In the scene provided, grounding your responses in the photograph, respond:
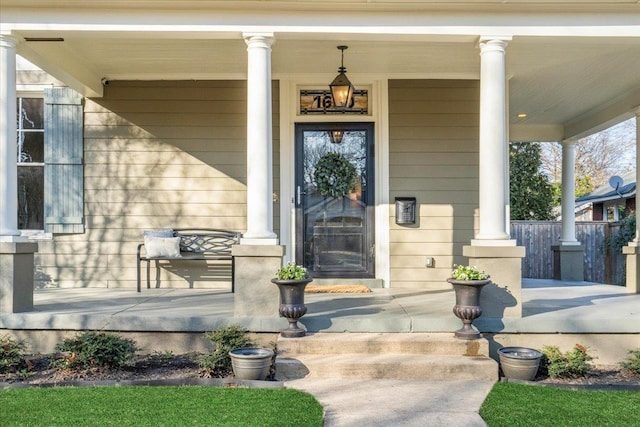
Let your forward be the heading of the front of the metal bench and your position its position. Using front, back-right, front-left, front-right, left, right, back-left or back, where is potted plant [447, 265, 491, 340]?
front-left

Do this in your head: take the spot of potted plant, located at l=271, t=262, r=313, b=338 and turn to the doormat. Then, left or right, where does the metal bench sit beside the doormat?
left

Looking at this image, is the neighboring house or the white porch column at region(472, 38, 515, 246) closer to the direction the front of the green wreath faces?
the white porch column

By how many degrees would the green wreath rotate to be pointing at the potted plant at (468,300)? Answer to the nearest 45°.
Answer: approximately 45° to its left

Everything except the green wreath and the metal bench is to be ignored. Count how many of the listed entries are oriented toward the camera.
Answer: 2

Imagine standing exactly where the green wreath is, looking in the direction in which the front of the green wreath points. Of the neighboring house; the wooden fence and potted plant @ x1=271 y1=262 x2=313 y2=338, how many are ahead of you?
1

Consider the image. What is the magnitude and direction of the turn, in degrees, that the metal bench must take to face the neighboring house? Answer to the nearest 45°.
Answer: approximately 135° to its left

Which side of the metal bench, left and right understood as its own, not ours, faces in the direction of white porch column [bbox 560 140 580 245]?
left

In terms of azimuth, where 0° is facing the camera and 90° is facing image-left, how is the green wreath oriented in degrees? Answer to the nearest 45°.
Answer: approximately 0°

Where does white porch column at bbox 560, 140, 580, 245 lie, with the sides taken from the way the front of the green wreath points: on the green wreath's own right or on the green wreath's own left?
on the green wreath's own left

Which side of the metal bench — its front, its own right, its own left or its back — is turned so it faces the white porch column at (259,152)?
front

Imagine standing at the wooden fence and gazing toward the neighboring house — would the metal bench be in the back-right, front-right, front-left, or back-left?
back-left

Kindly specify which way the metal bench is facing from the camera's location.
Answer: facing the viewer

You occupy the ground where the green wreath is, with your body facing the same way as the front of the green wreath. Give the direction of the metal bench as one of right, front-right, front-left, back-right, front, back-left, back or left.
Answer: right

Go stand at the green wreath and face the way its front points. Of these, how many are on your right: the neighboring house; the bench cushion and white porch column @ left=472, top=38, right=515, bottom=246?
1
